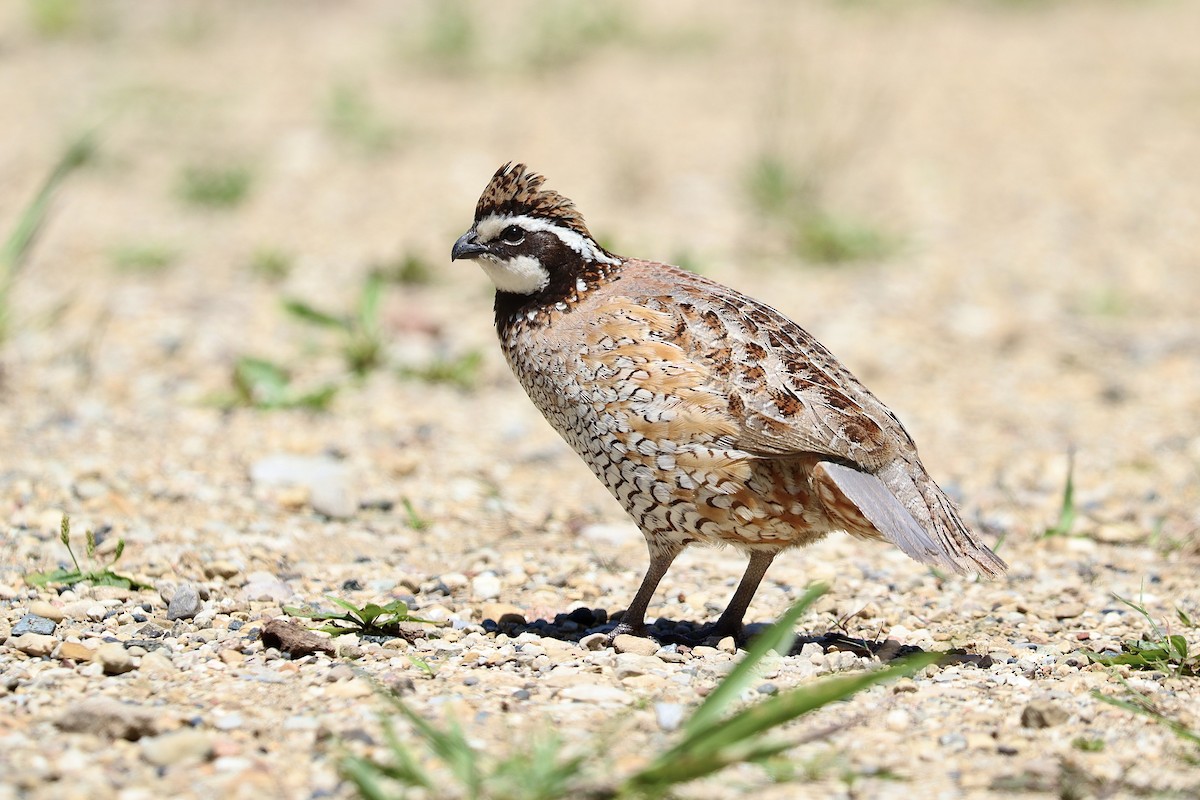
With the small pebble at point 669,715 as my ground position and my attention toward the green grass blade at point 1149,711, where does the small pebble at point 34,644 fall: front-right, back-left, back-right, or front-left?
back-left

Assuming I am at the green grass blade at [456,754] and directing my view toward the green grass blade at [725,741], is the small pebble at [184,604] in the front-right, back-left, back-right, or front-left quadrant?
back-left

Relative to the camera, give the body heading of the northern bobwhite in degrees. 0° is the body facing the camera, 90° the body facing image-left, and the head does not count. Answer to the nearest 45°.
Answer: approximately 90°

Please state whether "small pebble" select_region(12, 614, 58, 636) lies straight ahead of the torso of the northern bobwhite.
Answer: yes

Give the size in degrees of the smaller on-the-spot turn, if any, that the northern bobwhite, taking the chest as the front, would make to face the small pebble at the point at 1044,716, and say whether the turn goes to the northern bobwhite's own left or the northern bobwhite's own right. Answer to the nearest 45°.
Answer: approximately 135° to the northern bobwhite's own left

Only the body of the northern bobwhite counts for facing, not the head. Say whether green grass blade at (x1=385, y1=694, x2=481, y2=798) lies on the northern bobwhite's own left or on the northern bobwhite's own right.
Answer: on the northern bobwhite's own left
